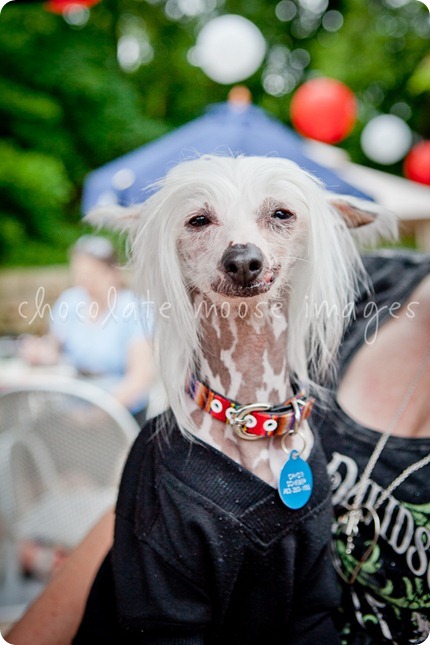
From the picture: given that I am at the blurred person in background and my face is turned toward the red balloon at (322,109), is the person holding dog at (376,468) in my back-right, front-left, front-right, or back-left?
back-right

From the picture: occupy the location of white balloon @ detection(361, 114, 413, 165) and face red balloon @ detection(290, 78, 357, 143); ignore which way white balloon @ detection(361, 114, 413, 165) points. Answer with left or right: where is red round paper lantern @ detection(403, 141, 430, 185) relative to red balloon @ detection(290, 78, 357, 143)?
left

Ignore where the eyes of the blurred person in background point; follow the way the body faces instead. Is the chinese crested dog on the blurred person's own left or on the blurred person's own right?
on the blurred person's own left

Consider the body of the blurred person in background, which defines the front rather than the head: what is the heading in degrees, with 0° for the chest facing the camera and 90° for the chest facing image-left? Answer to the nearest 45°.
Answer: approximately 45°

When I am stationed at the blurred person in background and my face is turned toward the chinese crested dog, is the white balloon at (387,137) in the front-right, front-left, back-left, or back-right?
back-left

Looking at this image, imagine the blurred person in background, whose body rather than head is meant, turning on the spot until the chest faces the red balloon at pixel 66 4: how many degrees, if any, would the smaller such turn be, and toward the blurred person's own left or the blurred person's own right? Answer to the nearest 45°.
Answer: approximately 135° to the blurred person's own right

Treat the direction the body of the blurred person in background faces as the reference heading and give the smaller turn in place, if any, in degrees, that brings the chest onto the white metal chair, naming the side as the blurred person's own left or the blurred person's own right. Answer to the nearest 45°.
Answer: approximately 45° to the blurred person's own left

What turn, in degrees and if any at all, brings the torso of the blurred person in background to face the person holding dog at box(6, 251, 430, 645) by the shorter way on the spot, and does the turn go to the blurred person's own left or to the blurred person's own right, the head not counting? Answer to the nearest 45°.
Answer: approximately 45° to the blurred person's own left
